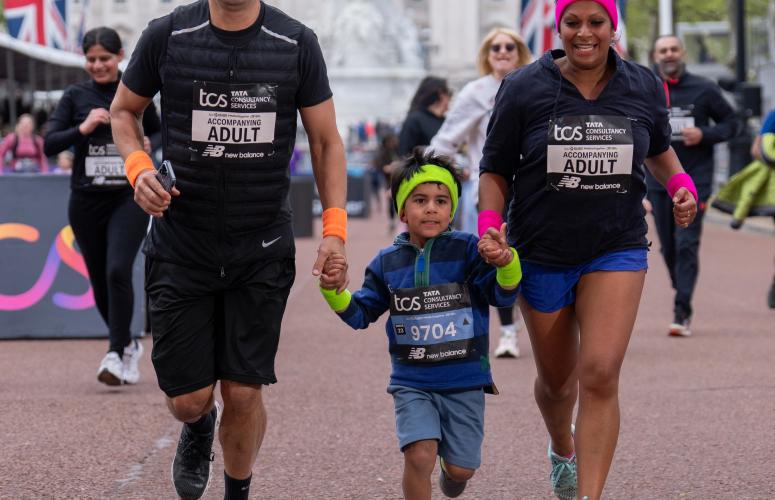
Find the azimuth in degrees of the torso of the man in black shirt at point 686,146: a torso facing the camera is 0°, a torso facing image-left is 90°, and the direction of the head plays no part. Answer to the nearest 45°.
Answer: approximately 0°

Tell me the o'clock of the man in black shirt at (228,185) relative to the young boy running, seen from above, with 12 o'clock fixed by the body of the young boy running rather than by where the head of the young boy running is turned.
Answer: The man in black shirt is roughly at 3 o'clock from the young boy running.

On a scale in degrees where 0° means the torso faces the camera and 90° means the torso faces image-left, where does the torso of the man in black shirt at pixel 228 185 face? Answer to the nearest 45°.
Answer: approximately 0°

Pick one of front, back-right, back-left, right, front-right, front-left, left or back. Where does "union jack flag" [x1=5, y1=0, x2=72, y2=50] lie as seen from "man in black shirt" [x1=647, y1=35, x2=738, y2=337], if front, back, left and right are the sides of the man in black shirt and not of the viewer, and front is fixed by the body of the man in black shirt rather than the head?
back-right

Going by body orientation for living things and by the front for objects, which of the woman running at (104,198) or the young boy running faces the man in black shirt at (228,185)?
the woman running

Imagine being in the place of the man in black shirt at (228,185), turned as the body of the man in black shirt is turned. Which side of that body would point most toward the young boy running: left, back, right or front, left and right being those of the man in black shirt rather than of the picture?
left

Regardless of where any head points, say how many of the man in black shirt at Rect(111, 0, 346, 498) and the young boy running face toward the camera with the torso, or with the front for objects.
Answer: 2

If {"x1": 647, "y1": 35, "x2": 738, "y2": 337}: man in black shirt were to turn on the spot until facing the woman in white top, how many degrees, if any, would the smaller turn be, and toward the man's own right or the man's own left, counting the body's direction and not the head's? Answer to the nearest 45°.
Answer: approximately 45° to the man's own right

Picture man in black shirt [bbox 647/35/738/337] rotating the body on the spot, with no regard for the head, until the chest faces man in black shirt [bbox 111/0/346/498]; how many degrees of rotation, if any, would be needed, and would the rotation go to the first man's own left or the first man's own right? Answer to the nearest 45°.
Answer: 0° — they already face them

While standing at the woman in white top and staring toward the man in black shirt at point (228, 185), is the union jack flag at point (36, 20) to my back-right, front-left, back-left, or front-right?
back-right
